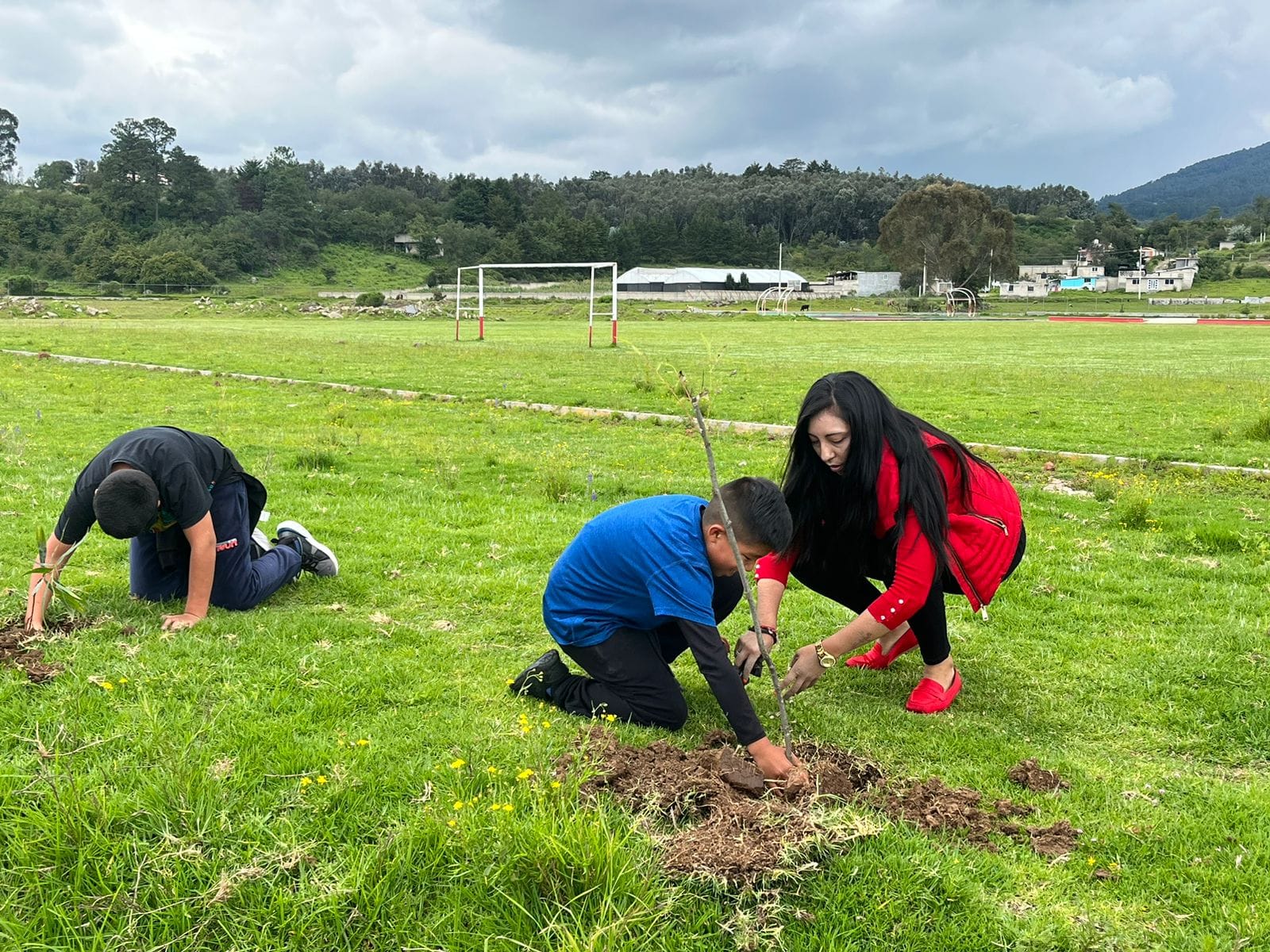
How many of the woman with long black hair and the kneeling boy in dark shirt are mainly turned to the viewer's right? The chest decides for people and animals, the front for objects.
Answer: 0

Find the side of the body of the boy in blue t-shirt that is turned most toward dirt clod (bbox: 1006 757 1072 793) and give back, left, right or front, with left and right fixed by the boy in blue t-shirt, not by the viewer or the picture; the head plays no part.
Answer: front

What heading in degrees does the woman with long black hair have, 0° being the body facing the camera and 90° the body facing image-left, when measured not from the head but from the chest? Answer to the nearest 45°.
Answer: approximately 45°

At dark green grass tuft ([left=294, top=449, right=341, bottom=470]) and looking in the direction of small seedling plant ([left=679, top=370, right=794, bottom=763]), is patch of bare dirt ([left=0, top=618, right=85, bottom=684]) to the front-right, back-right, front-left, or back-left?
front-right

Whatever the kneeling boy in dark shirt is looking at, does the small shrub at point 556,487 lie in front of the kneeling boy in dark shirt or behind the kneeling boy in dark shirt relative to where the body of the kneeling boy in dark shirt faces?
behind

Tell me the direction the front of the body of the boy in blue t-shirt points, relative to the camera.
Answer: to the viewer's right

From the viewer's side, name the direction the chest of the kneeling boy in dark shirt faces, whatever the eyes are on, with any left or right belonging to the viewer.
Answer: facing the viewer and to the left of the viewer

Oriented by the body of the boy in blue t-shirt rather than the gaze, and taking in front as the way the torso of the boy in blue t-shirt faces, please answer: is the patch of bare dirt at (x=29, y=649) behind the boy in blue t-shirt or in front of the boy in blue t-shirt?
behind

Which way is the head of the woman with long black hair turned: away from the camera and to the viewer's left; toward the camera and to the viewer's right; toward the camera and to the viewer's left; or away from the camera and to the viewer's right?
toward the camera and to the viewer's left

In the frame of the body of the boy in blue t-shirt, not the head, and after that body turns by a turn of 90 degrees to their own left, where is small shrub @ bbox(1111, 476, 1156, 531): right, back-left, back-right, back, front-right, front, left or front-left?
front-right

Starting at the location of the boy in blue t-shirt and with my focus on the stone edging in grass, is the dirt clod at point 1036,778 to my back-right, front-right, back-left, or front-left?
back-right

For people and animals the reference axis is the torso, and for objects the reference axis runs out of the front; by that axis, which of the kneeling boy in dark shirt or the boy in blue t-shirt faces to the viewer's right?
the boy in blue t-shirt
